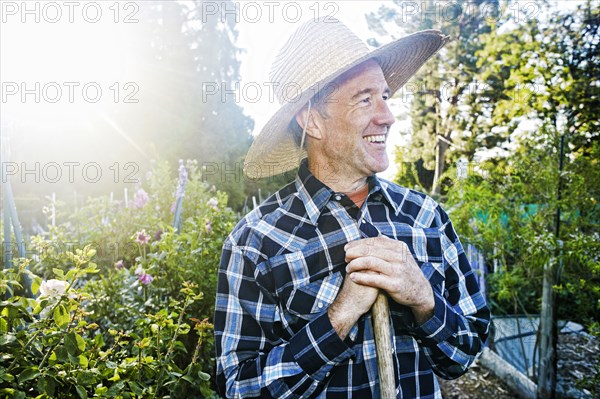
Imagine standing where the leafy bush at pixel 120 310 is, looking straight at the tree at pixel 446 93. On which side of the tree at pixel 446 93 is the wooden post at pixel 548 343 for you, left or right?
right

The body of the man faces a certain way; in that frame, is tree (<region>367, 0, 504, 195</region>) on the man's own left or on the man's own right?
on the man's own left

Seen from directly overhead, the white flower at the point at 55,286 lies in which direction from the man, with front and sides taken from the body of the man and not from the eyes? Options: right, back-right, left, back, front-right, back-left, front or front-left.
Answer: back-right

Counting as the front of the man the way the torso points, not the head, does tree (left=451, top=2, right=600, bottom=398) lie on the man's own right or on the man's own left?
on the man's own left

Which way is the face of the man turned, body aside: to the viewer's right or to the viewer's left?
to the viewer's right

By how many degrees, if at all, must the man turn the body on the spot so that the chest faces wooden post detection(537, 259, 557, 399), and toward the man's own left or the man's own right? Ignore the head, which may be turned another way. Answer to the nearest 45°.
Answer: approximately 90° to the man's own left

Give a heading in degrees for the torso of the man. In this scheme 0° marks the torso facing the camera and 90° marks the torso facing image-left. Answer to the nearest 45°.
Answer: approximately 315°

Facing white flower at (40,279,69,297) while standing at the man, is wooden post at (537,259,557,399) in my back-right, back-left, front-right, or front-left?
back-right

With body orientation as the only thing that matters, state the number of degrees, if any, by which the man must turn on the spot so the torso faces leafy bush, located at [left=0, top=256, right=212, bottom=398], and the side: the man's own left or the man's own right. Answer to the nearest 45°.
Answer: approximately 135° to the man's own right
